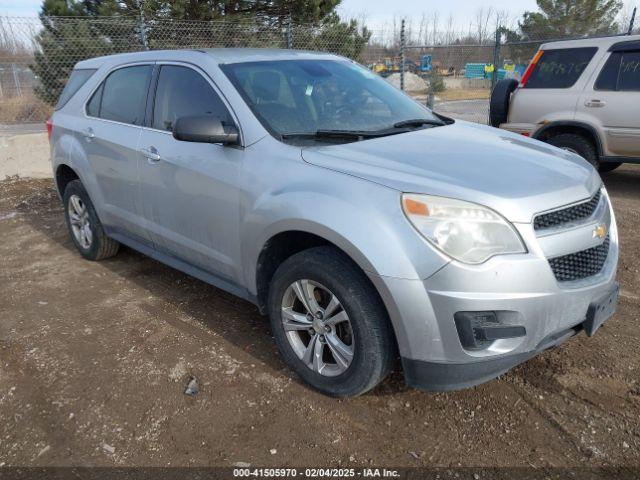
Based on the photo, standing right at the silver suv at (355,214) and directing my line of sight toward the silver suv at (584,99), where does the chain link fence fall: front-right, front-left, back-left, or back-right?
front-left

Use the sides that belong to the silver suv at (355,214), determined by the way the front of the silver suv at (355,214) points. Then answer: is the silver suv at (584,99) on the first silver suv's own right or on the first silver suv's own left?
on the first silver suv's own left

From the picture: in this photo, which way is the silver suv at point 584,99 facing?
to the viewer's right

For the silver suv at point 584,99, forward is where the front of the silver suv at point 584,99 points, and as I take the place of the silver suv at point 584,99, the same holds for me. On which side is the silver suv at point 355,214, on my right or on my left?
on my right

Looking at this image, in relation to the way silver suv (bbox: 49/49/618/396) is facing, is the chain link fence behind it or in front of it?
behind

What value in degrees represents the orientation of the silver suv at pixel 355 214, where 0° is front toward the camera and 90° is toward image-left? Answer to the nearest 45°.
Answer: approximately 315°
